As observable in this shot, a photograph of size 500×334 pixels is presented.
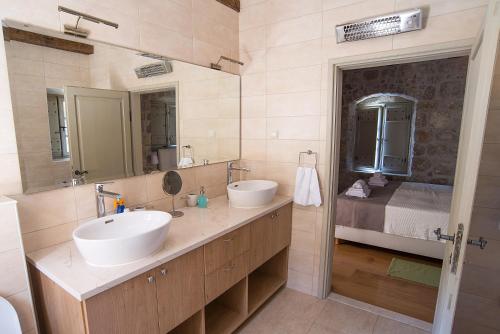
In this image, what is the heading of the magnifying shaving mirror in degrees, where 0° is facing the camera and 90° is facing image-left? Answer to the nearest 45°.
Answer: approximately 315°

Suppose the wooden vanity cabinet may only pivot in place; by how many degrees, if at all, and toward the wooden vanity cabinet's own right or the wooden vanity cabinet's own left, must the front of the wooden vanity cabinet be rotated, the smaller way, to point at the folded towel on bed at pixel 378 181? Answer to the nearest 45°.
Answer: approximately 90° to the wooden vanity cabinet's own left

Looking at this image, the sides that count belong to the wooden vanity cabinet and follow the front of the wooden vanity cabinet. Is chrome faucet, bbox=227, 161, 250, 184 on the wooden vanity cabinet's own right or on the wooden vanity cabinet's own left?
on the wooden vanity cabinet's own left

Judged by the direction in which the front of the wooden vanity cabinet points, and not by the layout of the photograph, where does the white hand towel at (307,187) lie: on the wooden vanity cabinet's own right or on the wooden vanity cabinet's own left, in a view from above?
on the wooden vanity cabinet's own left

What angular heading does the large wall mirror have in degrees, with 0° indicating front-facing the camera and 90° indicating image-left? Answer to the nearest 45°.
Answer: approximately 315°

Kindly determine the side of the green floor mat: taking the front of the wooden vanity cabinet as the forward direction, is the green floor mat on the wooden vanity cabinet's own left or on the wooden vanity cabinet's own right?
on the wooden vanity cabinet's own left
